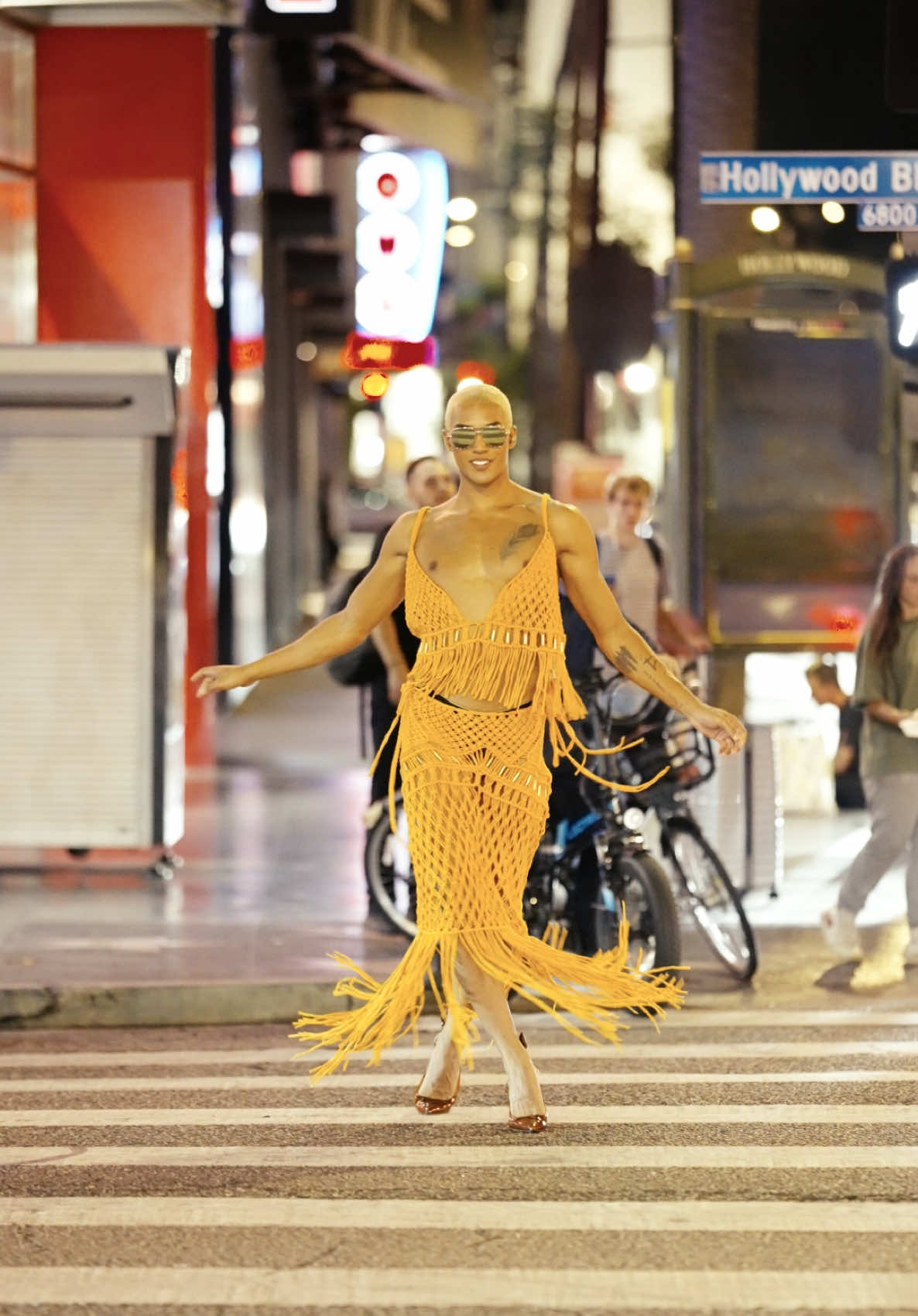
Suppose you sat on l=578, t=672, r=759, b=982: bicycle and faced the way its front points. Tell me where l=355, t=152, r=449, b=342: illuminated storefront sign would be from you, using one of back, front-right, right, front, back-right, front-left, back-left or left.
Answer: back-left

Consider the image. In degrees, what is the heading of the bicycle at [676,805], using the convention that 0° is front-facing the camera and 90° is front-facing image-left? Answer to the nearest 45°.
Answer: approximately 315°

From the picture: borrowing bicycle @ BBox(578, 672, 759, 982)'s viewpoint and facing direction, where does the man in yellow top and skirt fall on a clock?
The man in yellow top and skirt is roughly at 2 o'clock from the bicycle.

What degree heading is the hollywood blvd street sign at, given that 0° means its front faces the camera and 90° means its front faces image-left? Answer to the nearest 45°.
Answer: approximately 0°

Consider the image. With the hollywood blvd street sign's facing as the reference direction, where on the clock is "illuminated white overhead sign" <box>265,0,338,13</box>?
The illuminated white overhead sign is roughly at 5 o'clock from the hollywood blvd street sign.

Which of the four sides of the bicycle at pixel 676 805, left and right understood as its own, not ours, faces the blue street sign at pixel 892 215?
left
